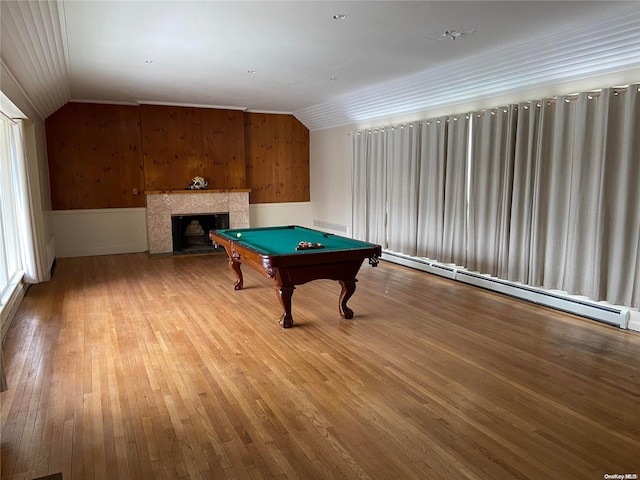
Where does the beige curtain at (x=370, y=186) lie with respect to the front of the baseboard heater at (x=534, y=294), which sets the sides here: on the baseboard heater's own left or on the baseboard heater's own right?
on the baseboard heater's own right

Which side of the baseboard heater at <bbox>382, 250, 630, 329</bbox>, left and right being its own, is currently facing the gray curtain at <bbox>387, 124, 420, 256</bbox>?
right

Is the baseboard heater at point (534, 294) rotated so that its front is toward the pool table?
yes

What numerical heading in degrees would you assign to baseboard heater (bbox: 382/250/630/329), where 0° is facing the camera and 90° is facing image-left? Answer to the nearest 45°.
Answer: approximately 45°
